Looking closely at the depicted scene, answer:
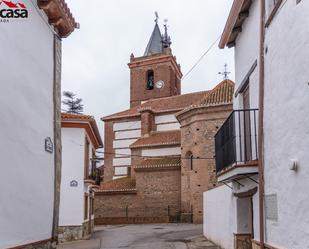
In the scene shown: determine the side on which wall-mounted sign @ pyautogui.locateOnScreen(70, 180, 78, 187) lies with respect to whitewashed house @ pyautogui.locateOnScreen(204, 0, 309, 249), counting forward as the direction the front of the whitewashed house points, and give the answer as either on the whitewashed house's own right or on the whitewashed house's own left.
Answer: on the whitewashed house's own right

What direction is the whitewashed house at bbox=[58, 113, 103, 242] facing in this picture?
to the viewer's right

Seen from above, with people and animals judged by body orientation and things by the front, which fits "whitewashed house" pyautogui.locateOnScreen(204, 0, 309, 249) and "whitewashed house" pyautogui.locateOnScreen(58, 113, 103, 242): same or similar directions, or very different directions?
very different directions

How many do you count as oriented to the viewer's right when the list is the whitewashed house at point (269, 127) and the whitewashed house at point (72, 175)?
1

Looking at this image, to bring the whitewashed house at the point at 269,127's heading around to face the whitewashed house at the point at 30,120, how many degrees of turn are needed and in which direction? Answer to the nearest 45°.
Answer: approximately 45° to its right

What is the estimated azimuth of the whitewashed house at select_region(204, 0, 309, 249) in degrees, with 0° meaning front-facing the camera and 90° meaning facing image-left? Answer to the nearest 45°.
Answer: approximately 45°

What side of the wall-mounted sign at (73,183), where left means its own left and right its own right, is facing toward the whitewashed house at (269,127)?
front

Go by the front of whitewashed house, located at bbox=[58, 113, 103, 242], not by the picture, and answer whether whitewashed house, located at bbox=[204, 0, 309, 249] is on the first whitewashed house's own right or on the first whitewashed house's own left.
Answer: on the first whitewashed house's own right

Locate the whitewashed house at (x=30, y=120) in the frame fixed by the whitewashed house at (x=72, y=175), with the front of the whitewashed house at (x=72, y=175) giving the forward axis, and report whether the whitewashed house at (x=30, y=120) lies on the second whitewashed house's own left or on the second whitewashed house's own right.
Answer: on the second whitewashed house's own right
